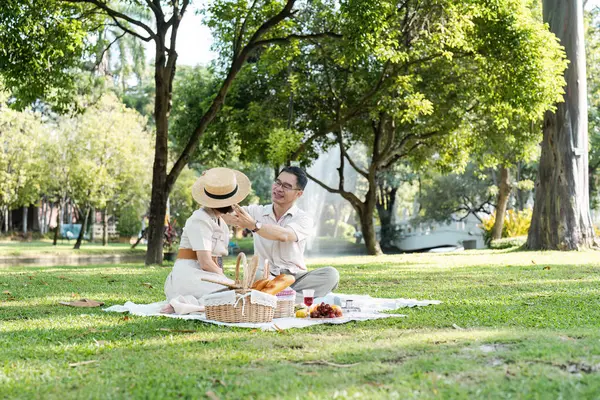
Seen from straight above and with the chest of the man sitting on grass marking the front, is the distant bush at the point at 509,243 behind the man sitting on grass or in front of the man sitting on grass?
behind

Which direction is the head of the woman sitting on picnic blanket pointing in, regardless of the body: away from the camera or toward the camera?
away from the camera

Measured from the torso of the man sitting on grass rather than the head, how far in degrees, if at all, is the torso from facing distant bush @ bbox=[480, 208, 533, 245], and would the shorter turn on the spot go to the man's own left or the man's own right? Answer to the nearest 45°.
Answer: approximately 180°

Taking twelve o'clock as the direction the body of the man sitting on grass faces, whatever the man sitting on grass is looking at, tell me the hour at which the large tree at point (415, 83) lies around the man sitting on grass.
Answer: The large tree is roughly at 5 o'clock from the man sitting on grass.

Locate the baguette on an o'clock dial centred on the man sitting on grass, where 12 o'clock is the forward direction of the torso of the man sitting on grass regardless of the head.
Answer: The baguette is roughly at 11 o'clock from the man sitting on grass.

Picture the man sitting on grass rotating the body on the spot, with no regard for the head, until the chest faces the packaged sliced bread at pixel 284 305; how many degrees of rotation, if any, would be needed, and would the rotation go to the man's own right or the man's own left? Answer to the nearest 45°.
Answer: approximately 45° to the man's own left

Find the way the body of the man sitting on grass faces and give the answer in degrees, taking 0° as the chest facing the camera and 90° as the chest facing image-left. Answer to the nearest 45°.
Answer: approximately 45°

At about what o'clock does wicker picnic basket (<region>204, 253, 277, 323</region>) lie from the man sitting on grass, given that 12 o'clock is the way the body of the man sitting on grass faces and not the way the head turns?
The wicker picnic basket is roughly at 11 o'clock from the man sitting on grass.

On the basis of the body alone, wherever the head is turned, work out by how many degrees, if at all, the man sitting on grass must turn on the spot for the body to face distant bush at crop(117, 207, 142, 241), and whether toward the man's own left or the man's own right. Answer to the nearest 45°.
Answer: approximately 135° to the man's own right
